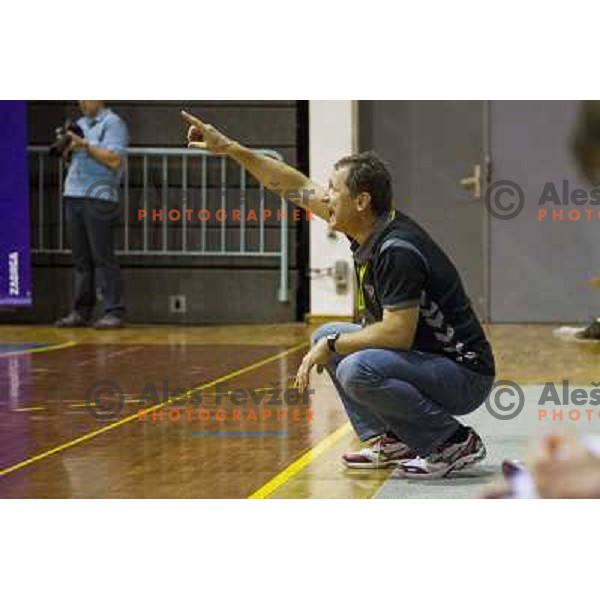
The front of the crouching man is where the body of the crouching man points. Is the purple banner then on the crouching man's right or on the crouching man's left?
on the crouching man's right

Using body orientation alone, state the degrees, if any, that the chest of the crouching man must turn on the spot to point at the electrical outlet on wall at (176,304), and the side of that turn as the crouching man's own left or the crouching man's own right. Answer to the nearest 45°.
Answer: approximately 90° to the crouching man's own right

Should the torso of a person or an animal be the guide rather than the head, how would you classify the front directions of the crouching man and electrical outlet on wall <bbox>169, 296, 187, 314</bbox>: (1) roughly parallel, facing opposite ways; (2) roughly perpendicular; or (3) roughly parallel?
roughly perpendicular

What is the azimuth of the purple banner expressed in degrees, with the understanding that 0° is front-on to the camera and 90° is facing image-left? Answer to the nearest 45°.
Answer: approximately 0°

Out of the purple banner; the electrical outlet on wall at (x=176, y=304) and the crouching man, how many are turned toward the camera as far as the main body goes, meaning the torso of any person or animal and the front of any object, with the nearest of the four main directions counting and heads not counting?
2

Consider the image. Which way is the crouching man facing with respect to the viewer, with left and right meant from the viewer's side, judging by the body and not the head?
facing to the left of the viewer

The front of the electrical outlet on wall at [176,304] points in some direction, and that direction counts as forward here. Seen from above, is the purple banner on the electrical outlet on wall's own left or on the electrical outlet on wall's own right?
on the electrical outlet on wall's own right

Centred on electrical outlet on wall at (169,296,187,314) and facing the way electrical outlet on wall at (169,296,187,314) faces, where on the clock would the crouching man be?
The crouching man is roughly at 12 o'clock from the electrical outlet on wall.
